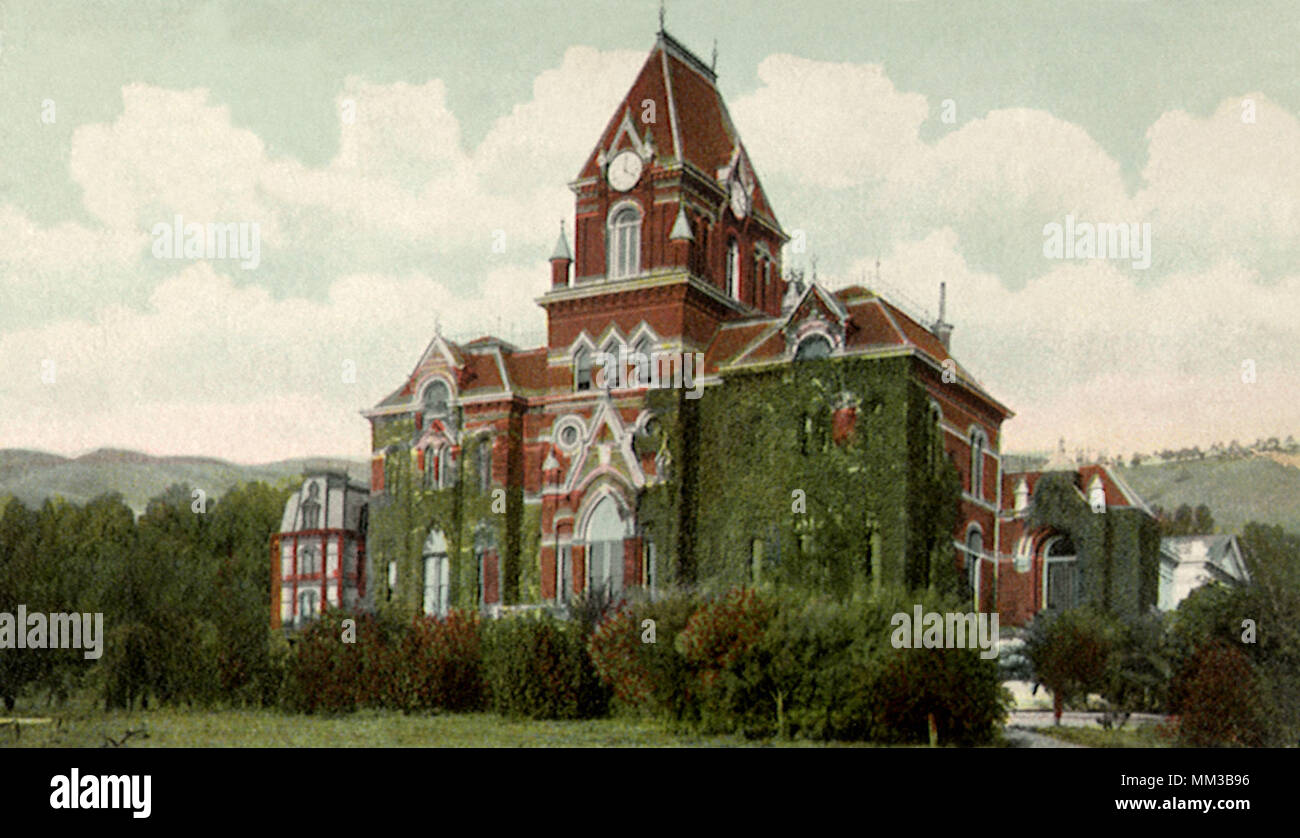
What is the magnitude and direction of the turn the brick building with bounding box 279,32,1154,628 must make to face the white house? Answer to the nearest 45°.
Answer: approximately 90° to its left

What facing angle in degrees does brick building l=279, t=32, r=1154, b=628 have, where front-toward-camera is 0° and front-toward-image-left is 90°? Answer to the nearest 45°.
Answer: approximately 45°

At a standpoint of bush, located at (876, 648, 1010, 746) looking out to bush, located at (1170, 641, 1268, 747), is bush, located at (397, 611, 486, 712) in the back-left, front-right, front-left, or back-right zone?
back-left

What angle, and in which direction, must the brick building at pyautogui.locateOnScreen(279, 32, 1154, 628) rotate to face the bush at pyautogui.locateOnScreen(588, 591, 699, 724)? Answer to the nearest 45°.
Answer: approximately 45° to its left

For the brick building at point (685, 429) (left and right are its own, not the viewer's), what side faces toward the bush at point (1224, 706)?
left

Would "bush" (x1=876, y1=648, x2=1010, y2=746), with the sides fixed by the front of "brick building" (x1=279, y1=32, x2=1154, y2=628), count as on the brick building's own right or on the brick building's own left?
on the brick building's own left
